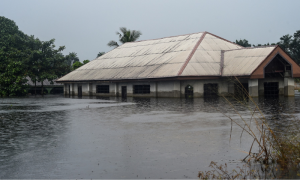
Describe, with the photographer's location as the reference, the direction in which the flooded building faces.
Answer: facing the viewer and to the right of the viewer
